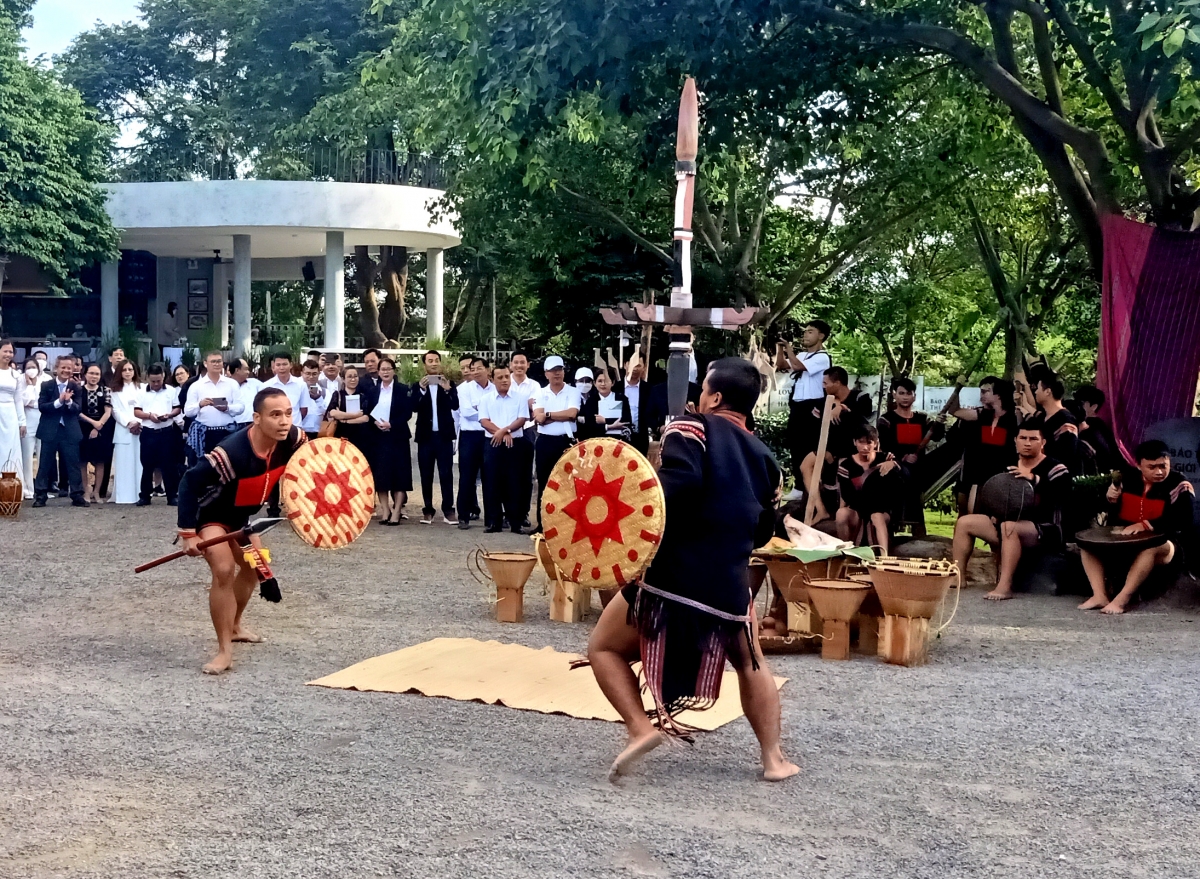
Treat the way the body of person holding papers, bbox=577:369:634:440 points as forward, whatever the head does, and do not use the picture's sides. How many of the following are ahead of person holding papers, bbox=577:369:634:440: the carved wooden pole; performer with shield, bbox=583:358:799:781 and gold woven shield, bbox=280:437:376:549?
3

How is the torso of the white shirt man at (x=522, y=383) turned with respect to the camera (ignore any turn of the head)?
toward the camera

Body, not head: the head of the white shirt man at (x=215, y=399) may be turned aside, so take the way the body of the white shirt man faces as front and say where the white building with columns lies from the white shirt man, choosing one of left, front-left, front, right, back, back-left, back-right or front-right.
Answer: back

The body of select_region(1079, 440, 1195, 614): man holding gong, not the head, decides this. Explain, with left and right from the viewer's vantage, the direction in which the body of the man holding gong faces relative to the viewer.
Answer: facing the viewer and to the left of the viewer

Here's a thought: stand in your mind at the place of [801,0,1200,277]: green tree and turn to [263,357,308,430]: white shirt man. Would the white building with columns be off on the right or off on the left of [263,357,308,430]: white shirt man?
right

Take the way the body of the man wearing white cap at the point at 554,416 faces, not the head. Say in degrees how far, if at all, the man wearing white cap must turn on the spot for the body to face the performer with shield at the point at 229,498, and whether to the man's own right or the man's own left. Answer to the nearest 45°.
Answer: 0° — they already face them

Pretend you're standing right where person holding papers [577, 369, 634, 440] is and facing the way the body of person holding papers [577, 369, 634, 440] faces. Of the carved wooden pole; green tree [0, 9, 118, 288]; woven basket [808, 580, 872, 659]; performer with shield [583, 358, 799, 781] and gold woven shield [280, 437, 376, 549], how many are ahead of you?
4

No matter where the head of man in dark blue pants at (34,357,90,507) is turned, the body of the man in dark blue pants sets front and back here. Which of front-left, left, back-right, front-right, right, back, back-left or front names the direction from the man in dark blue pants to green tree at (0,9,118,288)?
back-left

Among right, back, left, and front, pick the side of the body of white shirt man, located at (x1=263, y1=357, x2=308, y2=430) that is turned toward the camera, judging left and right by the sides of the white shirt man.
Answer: front

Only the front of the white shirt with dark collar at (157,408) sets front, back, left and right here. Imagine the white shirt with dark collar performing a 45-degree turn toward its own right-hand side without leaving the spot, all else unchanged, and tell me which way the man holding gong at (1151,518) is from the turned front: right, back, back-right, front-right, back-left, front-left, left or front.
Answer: left

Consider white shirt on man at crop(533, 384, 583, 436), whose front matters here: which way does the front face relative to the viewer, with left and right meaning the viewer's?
facing the viewer

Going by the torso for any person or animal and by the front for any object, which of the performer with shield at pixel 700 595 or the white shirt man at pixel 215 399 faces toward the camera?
the white shirt man
